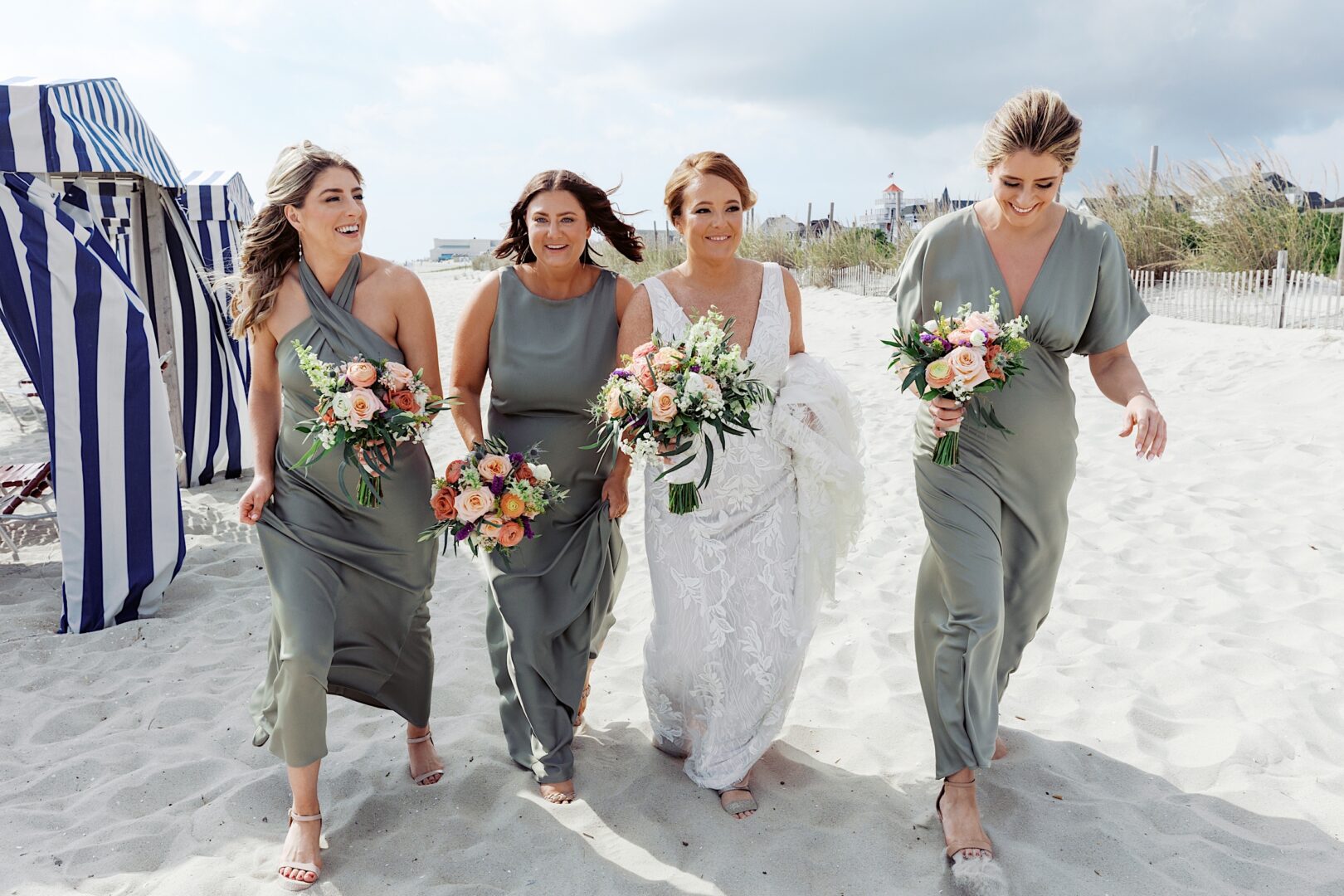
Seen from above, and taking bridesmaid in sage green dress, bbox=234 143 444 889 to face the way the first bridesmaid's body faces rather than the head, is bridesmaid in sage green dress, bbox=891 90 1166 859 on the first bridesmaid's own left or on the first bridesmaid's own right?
on the first bridesmaid's own left

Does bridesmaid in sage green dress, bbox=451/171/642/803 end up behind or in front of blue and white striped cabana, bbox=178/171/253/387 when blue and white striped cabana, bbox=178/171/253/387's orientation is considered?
in front

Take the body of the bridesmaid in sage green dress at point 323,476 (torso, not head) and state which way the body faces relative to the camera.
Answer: toward the camera

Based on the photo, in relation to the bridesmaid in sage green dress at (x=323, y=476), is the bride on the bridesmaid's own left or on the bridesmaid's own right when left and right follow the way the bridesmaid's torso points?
on the bridesmaid's own left

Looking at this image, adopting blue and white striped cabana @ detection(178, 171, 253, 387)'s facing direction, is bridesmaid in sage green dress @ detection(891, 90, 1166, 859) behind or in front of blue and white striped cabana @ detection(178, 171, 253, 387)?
in front

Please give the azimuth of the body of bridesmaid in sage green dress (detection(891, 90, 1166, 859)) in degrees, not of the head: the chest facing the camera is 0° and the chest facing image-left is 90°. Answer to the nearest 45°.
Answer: approximately 0°

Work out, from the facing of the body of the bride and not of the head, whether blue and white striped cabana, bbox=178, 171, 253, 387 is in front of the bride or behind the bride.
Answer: behind

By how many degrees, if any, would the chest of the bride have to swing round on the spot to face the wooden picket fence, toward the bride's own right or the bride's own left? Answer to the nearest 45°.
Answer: approximately 135° to the bride's own left

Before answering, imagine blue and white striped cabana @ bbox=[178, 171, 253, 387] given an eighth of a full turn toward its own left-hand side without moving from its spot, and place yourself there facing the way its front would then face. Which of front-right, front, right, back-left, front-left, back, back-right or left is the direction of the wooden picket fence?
front

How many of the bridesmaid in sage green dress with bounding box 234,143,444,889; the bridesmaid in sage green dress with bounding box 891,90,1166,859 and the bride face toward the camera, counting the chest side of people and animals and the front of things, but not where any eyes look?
3

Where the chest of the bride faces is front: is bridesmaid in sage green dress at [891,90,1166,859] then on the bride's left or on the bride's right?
on the bride's left

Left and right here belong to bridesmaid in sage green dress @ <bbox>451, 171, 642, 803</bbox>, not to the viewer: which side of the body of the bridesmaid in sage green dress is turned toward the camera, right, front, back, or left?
front

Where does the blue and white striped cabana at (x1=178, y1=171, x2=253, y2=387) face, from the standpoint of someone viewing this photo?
facing the viewer and to the right of the viewer
